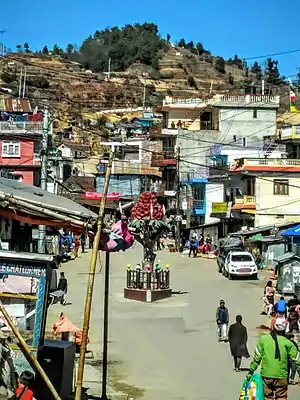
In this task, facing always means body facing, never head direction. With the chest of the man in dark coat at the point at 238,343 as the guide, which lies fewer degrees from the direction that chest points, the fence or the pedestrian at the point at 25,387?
the fence

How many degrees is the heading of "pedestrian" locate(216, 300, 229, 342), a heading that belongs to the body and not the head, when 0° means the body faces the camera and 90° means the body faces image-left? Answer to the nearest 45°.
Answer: approximately 0°

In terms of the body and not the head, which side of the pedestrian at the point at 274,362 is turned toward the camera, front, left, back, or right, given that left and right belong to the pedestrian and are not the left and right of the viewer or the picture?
back

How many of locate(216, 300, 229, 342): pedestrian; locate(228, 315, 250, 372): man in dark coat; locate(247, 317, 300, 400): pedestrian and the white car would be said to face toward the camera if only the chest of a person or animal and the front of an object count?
2

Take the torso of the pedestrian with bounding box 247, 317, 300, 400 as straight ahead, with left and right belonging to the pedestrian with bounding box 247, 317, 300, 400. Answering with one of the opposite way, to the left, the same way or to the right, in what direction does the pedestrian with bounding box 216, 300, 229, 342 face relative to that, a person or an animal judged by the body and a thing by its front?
the opposite way

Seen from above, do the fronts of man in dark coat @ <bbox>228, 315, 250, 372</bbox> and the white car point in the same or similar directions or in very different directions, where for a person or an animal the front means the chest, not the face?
very different directions

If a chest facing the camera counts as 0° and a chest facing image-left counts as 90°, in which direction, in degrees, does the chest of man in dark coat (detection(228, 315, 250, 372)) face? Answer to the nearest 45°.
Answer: approximately 180°

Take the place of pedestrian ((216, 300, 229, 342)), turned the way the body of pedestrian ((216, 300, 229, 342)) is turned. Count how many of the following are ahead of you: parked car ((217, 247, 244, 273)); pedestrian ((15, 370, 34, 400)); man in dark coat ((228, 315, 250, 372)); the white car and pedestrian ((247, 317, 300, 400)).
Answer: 3

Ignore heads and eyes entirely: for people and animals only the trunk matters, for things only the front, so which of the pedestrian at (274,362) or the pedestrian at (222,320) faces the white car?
the pedestrian at (274,362)

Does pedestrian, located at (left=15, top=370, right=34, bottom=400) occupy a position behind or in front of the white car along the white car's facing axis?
in front

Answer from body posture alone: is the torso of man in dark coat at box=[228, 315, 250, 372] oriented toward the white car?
yes

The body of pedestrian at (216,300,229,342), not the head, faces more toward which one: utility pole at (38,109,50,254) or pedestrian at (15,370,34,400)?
the pedestrian

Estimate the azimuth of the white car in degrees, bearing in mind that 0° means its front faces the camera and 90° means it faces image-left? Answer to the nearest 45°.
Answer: approximately 0°

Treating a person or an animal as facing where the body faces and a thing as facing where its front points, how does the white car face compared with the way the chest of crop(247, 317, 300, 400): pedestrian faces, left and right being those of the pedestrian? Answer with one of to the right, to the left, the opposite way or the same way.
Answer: the opposite way

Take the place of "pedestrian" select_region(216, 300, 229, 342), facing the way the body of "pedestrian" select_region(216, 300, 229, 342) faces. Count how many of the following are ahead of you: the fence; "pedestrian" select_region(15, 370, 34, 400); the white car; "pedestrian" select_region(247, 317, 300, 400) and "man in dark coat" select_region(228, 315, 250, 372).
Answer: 3

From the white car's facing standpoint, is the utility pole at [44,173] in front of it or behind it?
in front
